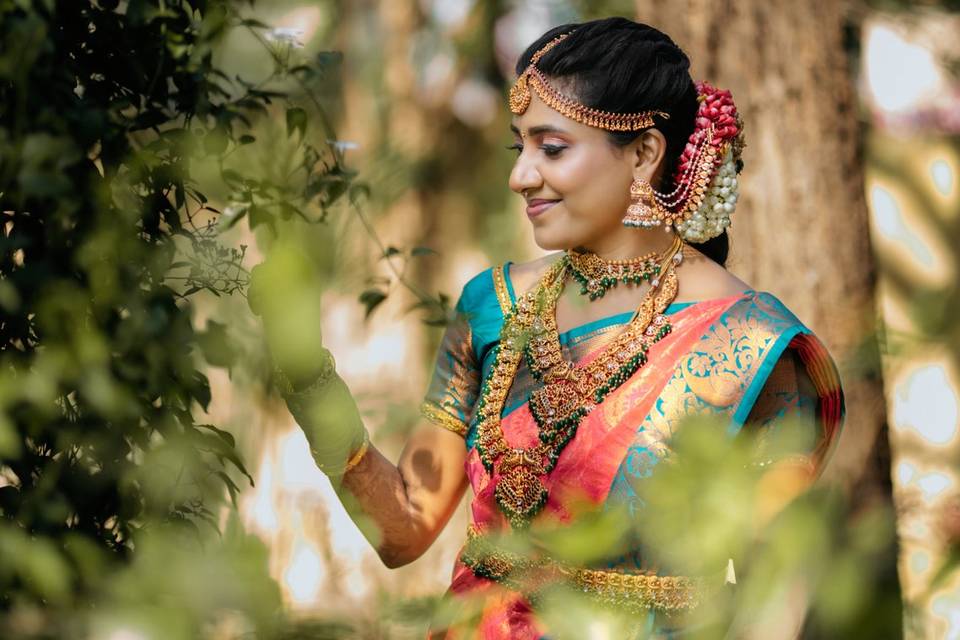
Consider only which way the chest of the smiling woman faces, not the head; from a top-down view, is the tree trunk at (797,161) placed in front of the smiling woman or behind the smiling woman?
behind

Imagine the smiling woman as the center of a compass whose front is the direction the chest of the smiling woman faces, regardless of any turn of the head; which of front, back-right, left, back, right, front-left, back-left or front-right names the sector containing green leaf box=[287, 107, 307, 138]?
front

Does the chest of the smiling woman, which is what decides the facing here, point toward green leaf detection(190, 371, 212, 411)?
yes

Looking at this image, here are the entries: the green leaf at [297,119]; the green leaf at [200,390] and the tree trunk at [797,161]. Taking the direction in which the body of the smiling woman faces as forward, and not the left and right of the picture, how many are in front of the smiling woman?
2

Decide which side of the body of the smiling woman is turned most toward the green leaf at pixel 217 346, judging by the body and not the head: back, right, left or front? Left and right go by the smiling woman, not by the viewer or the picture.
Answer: front

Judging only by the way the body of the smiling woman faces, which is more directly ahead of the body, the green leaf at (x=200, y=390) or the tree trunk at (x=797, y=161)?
the green leaf

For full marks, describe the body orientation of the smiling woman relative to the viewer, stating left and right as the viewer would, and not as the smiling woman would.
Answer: facing the viewer and to the left of the viewer

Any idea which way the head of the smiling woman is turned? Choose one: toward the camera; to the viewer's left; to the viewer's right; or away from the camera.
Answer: to the viewer's left

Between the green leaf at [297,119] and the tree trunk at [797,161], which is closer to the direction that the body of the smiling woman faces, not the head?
the green leaf
